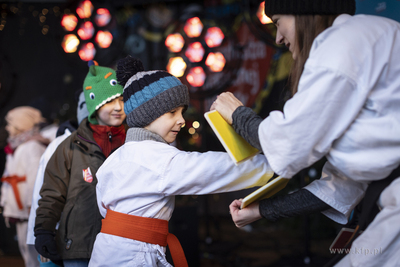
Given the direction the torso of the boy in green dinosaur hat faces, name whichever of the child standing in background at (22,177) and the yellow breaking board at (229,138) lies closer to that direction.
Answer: the yellow breaking board

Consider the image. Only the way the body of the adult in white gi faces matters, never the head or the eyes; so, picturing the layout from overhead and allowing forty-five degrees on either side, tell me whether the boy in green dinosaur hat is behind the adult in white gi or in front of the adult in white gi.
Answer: in front

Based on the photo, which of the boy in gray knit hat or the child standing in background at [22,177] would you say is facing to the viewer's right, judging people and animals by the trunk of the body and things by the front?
the boy in gray knit hat

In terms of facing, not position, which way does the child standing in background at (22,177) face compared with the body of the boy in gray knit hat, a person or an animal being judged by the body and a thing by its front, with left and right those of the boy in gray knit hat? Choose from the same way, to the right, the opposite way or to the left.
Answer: to the right

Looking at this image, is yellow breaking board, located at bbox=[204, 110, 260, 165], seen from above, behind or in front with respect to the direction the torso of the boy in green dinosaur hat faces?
in front

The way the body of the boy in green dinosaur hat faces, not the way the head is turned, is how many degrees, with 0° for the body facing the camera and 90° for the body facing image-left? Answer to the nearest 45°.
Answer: approximately 315°

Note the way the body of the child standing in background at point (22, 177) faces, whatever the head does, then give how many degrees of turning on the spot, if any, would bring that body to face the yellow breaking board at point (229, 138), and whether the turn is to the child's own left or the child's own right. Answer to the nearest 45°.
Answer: approximately 45° to the child's own left

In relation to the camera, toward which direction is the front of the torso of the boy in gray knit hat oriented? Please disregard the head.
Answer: to the viewer's right

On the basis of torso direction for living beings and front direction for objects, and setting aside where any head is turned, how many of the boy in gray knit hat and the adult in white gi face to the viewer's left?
1

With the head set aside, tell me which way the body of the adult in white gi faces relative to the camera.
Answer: to the viewer's left

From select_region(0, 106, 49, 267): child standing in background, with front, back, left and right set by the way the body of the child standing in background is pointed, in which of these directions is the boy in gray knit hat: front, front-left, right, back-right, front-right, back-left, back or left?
front-left
